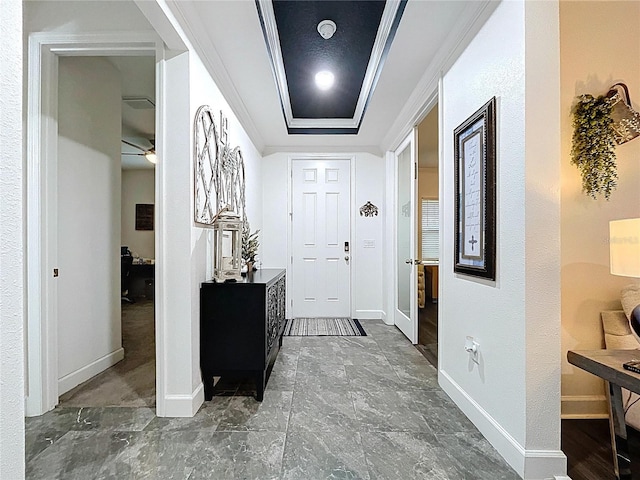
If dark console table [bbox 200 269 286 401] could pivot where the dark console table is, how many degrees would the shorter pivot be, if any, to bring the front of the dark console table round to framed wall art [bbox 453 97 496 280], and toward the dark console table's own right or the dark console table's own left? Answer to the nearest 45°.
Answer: approximately 45° to the dark console table's own right

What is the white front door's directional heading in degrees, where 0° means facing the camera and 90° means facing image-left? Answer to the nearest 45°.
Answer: approximately 0°

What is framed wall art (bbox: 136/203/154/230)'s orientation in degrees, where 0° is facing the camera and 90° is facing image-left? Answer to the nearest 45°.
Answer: approximately 0°

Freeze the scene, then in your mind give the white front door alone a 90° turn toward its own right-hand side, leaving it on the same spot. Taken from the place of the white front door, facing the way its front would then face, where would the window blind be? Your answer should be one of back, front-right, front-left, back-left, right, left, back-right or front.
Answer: back-right

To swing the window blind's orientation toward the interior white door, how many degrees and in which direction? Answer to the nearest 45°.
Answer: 0° — it already faces it

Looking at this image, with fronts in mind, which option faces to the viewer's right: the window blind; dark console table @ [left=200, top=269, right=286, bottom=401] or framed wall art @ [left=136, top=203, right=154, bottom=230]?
the dark console table

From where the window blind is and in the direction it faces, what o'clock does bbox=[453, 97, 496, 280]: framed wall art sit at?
The framed wall art is roughly at 12 o'clock from the window blind.

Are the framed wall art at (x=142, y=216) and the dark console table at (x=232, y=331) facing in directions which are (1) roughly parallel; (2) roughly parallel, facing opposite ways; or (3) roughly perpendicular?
roughly perpendicular

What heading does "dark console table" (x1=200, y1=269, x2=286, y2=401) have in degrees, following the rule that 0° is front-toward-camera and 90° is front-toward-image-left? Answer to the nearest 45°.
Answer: approximately 270°
